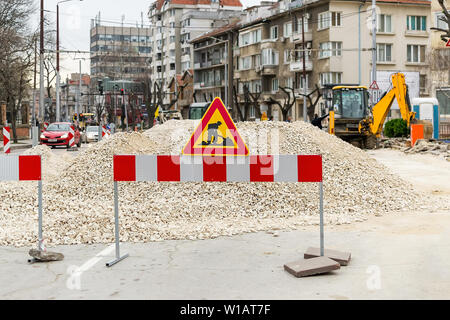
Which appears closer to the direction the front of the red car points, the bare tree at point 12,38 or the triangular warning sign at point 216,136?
the triangular warning sign

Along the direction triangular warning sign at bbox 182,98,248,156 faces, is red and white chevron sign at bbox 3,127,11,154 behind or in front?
behind

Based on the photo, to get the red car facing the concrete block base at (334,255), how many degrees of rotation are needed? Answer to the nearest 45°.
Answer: approximately 45° to its left

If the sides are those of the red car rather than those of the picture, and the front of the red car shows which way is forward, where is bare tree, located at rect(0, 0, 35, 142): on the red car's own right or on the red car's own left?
on the red car's own right

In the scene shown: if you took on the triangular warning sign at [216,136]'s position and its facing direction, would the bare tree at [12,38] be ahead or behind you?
behind

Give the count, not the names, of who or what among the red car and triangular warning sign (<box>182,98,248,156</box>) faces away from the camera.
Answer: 0

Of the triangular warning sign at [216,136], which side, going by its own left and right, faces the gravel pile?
back

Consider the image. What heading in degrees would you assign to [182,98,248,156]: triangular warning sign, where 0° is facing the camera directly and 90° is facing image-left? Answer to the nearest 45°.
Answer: approximately 0°

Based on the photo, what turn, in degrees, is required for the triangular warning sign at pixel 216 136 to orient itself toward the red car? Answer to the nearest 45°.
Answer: approximately 180°

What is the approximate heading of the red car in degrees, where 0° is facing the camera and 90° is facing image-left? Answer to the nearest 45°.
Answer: approximately 45°

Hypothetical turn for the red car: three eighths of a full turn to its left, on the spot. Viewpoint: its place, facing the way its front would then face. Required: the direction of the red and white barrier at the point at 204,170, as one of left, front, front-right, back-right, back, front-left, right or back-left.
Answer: right

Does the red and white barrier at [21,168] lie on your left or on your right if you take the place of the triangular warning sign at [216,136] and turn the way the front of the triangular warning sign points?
on your right
